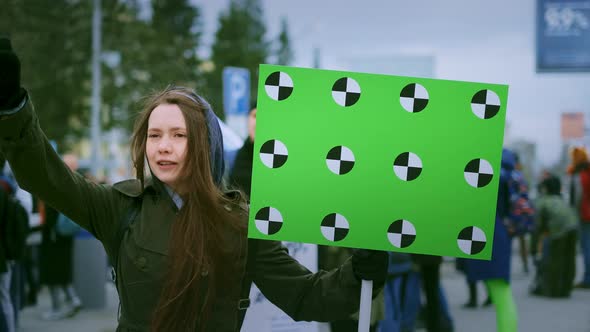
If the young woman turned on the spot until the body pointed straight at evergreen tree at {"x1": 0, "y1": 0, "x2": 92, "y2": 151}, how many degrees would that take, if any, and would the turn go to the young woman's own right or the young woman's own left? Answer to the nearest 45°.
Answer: approximately 180°

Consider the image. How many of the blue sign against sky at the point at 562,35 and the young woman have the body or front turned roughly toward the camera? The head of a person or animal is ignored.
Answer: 2

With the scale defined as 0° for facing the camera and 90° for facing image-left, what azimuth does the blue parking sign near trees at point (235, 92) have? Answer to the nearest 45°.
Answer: approximately 0°

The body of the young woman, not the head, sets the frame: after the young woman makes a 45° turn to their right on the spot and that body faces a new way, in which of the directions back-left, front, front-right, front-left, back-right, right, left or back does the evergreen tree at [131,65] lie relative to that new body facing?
back-right
